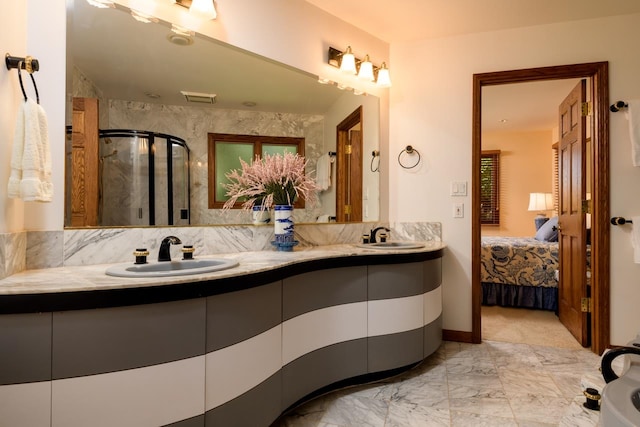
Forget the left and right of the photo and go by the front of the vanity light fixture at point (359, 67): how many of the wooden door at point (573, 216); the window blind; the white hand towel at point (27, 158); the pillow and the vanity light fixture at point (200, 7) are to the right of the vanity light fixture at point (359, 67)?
2

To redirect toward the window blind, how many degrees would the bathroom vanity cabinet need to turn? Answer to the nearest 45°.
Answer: approximately 90° to its left

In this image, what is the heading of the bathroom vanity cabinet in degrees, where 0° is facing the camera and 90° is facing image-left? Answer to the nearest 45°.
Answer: approximately 315°

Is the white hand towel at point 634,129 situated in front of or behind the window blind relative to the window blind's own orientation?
in front

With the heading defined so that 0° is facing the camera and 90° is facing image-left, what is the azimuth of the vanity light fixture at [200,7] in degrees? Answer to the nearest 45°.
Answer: approximately 315°

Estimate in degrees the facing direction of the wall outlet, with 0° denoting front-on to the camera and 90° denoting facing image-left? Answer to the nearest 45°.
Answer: approximately 0°

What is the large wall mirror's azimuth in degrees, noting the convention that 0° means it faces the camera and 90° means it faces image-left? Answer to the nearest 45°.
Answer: approximately 315°

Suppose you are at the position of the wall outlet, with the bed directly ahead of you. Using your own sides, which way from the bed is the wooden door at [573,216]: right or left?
right

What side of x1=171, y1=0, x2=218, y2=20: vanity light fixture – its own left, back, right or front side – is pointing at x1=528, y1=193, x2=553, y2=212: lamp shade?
left

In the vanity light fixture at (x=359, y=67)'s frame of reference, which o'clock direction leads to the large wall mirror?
The large wall mirror is roughly at 3 o'clock from the vanity light fixture.
